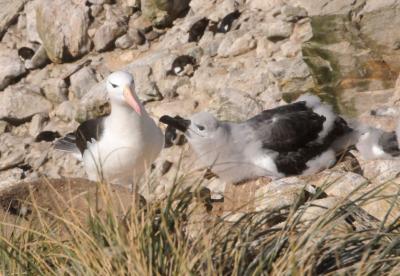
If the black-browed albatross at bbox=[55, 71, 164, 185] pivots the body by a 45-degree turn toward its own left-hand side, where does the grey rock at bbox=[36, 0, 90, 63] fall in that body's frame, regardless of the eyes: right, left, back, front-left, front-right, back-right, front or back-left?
left

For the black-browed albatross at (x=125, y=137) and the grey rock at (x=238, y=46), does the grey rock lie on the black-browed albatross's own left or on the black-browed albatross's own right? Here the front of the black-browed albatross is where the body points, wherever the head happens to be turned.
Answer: on the black-browed albatross's own left

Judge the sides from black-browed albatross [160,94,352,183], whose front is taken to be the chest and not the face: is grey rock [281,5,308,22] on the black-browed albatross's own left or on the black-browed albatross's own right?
on the black-browed albatross's own right

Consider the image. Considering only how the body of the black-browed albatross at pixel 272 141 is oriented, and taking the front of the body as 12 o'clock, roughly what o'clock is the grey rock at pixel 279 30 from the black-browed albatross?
The grey rock is roughly at 3 o'clock from the black-browed albatross.

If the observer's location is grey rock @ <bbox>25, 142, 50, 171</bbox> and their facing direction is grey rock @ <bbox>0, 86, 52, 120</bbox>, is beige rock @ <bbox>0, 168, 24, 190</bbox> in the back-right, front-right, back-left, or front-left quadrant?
back-left

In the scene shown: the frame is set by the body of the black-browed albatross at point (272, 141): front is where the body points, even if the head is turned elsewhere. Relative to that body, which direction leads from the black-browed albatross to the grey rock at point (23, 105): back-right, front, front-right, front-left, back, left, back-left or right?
front-right

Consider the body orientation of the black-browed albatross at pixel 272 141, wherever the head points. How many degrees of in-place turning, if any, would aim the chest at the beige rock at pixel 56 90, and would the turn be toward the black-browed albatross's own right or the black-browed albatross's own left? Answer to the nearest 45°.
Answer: approximately 45° to the black-browed albatross's own right

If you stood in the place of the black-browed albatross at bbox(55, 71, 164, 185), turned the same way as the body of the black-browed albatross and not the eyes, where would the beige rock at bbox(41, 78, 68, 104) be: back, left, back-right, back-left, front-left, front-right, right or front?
back-left

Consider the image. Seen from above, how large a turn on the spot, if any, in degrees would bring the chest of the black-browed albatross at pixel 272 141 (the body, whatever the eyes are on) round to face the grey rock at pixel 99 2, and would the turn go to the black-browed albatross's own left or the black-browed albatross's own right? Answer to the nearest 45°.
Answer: approximately 45° to the black-browed albatross's own right

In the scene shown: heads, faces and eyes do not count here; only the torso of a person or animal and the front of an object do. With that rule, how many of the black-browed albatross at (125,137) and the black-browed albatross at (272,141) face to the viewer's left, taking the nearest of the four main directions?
1

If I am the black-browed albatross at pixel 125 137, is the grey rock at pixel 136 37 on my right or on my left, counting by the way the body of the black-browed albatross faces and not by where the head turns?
on my left

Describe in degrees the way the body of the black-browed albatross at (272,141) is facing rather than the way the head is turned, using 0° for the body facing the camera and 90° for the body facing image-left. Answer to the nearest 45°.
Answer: approximately 90°

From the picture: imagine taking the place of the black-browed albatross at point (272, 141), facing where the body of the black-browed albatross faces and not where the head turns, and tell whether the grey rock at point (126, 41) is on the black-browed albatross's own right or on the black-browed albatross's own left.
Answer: on the black-browed albatross's own right

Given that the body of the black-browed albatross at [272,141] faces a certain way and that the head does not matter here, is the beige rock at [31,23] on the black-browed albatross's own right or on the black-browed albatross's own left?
on the black-browed albatross's own right
